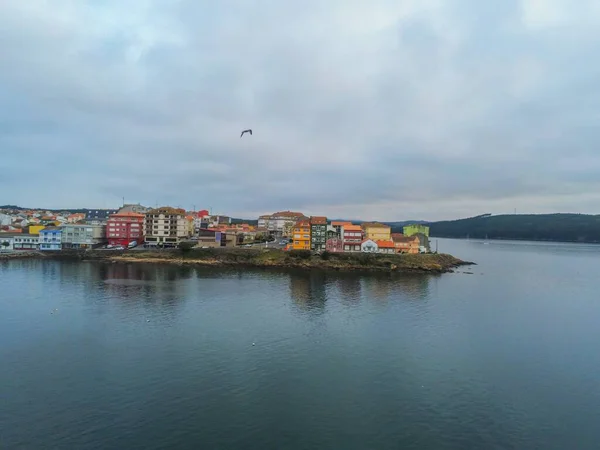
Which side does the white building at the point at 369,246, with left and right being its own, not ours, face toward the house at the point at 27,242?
right

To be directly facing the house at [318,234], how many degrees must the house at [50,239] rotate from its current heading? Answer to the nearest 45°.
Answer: approximately 45° to its left

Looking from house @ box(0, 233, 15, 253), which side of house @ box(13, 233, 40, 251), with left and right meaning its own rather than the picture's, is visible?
right

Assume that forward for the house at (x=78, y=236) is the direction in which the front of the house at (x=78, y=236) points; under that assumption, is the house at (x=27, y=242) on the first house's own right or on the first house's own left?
on the first house's own right

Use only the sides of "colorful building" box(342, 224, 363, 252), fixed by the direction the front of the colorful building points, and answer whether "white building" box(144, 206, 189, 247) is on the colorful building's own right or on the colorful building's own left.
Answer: on the colorful building's own right

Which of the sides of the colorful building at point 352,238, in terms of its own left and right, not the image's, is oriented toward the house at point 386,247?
left

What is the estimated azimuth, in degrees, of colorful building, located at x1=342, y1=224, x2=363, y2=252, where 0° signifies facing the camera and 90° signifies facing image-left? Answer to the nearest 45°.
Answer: approximately 0°

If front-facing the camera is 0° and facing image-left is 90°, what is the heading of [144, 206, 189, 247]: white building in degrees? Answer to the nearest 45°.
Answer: approximately 0°
